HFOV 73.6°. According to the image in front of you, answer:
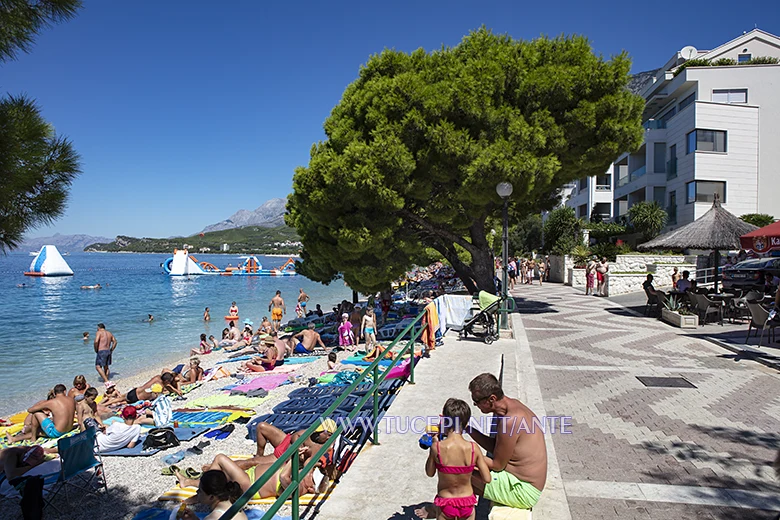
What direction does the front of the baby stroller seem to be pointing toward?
to the viewer's left

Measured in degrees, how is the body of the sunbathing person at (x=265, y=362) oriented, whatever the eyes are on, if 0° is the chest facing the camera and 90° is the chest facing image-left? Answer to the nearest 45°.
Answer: approximately 90°

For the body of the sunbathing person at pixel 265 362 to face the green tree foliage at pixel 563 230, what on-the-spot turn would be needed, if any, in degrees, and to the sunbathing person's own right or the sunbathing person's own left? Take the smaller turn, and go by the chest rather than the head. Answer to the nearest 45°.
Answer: approximately 135° to the sunbathing person's own right

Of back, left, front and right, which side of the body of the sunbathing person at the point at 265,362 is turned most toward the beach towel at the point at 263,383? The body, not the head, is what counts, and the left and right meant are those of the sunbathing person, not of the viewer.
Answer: left

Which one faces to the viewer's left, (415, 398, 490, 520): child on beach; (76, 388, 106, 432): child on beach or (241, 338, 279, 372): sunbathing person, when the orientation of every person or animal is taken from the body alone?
the sunbathing person

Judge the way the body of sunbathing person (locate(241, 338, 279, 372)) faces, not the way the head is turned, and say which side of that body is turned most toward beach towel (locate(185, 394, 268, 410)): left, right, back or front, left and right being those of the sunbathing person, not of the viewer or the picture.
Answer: left

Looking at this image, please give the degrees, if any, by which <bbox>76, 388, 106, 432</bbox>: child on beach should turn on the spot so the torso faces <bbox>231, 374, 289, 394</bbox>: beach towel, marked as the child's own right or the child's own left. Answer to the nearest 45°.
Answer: approximately 45° to the child's own left

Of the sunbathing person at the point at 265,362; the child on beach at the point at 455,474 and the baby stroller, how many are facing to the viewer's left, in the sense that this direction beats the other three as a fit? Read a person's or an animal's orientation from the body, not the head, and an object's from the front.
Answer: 2

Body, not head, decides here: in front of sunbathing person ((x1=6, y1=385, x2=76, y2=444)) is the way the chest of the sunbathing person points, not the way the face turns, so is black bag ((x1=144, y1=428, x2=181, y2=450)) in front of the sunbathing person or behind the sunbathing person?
behind
